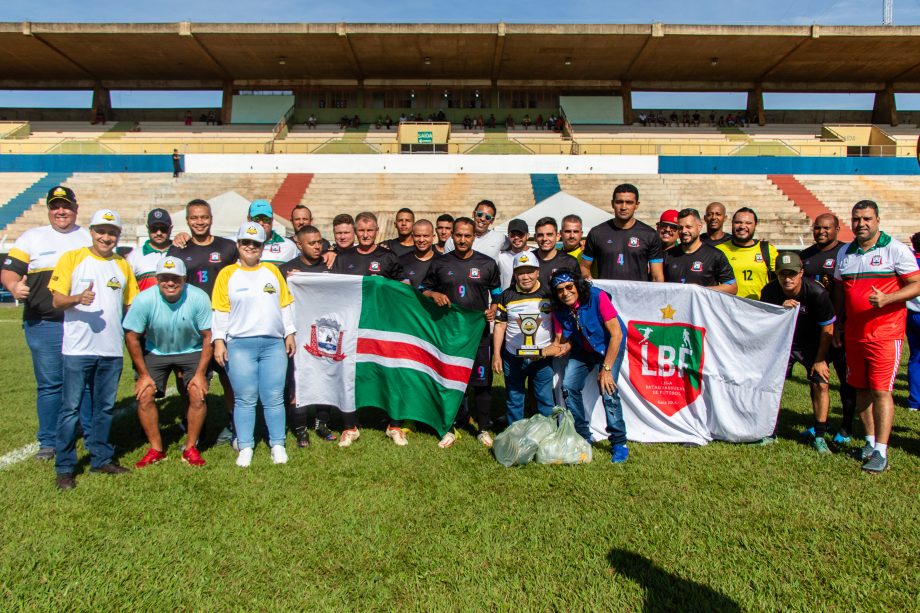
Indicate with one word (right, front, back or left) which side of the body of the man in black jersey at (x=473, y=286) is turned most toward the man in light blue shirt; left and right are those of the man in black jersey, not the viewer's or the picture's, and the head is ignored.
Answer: right

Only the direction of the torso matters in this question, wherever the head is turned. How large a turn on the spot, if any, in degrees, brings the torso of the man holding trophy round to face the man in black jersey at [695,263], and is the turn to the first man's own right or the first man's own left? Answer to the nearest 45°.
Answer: approximately 135° to the first man's own left

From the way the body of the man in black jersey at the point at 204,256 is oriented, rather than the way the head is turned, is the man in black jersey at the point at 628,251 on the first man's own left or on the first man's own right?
on the first man's own left

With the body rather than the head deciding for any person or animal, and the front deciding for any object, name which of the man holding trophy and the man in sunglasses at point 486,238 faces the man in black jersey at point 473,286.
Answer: the man in sunglasses

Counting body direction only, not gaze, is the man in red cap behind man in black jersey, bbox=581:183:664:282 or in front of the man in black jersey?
behind

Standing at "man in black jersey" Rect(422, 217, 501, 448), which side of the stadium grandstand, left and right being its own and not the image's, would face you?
front

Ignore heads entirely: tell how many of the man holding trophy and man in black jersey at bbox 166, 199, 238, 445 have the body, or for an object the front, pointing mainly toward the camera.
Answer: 2

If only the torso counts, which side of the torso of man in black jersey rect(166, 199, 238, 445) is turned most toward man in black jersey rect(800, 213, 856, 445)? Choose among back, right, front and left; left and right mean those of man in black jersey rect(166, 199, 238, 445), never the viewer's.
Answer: left

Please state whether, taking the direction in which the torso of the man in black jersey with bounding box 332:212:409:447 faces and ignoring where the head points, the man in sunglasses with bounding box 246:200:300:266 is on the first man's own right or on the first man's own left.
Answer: on the first man's own right

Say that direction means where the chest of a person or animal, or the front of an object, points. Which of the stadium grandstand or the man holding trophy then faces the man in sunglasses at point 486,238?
the stadium grandstand
